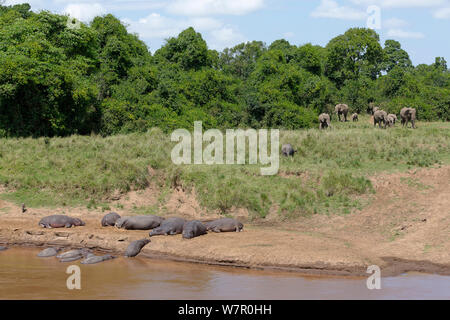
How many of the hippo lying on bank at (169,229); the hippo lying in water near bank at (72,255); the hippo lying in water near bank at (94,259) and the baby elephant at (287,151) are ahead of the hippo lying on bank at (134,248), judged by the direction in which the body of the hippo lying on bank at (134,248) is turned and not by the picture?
2

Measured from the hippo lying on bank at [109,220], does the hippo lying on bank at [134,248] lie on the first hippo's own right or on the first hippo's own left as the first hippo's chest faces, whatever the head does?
on the first hippo's own left

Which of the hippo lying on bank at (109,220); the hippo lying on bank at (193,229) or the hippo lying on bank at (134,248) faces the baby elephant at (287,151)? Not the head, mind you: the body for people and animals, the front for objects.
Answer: the hippo lying on bank at (134,248)

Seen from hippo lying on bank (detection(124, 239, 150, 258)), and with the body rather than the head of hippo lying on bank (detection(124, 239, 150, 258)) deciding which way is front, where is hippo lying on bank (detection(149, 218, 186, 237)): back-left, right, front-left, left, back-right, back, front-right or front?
front

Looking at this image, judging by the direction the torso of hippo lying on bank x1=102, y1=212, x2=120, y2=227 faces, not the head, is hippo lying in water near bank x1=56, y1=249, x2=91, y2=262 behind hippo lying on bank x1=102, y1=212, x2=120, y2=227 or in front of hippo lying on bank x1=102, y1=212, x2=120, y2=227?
in front

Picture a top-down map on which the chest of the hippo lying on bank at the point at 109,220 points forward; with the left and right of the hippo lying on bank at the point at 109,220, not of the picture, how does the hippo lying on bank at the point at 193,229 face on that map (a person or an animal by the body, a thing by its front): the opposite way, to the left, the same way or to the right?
the same way

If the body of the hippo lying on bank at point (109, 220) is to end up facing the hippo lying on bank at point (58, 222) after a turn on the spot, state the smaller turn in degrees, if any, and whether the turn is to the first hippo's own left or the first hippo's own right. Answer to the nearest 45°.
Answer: approximately 45° to the first hippo's own right

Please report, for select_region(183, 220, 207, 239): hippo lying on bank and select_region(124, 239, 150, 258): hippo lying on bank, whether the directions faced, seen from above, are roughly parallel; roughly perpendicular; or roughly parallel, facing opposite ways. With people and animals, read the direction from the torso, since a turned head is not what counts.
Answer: roughly parallel, facing opposite ways

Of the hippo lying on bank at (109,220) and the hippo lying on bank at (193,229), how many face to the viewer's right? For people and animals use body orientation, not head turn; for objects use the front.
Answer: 0

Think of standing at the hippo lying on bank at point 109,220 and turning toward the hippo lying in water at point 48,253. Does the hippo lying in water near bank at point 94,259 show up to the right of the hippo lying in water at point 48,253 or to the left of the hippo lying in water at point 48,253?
left

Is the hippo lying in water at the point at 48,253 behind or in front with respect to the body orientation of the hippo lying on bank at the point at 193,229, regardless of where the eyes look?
in front

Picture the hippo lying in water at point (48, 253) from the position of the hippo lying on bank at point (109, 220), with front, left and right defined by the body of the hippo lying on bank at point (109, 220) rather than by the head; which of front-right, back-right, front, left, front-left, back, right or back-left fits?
front
